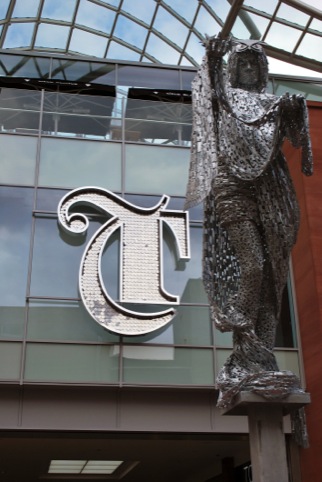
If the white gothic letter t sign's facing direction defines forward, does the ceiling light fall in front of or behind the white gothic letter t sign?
behind

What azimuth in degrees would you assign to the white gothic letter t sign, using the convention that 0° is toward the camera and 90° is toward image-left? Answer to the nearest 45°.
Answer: approximately 0°

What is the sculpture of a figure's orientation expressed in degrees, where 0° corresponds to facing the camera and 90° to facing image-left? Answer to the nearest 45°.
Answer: approximately 0°

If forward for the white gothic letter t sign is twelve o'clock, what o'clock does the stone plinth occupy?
The stone plinth is roughly at 12 o'clock from the white gothic letter t sign.

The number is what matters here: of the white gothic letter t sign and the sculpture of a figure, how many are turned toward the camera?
2

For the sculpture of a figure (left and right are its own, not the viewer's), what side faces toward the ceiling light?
back

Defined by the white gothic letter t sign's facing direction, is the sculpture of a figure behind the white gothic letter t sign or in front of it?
in front
